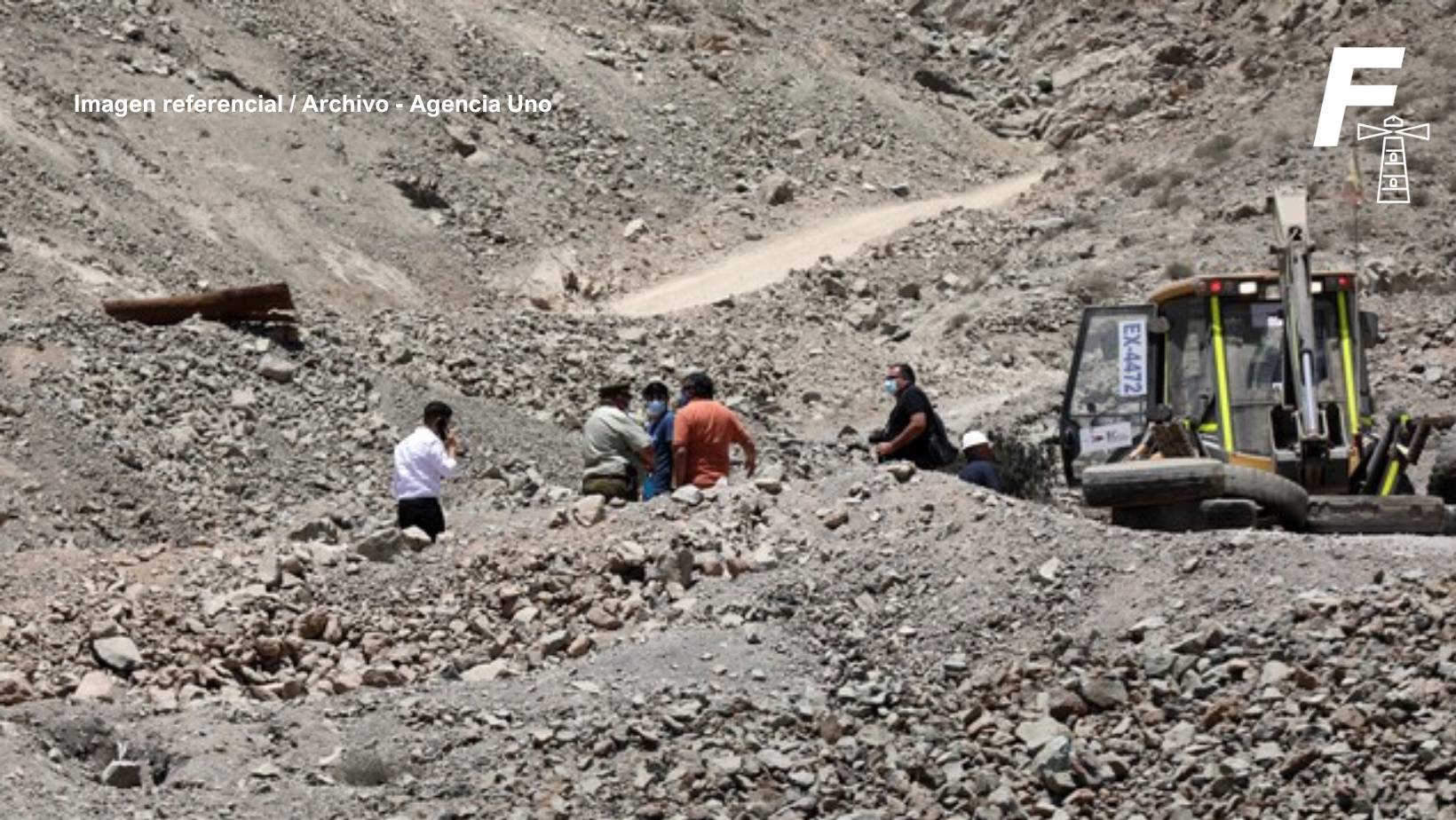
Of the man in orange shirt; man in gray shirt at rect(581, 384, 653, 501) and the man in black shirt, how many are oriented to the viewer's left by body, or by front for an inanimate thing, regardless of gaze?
1

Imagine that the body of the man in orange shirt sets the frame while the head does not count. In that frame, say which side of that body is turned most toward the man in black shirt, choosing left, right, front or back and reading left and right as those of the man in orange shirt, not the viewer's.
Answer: right

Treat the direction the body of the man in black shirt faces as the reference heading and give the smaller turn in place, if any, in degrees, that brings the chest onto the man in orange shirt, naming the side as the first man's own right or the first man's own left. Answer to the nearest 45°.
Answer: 0° — they already face them

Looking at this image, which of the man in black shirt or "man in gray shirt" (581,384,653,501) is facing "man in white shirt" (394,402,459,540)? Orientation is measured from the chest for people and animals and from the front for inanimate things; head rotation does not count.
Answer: the man in black shirt

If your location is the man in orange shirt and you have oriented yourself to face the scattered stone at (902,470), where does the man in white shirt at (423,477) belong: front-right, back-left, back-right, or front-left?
back-right

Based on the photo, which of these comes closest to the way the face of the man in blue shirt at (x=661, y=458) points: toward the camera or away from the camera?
toward the camera

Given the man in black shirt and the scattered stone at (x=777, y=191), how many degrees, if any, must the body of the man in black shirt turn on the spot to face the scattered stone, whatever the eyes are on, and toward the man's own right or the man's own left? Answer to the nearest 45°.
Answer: approximately 90° to the man's own right

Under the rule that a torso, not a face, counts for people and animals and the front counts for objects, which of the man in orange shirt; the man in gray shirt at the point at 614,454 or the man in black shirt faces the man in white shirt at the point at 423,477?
the man in black shirt

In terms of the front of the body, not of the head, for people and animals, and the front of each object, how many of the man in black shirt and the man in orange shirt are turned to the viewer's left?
1

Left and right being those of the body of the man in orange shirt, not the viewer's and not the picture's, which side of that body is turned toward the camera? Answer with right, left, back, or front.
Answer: back

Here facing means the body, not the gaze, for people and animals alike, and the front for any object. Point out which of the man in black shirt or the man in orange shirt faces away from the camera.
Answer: the man in orange shirt

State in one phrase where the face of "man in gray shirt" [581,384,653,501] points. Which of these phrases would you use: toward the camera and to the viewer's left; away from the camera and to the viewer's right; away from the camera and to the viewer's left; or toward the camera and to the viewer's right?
away from the camera and to the viewer's right

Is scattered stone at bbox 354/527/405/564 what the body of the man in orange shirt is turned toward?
no

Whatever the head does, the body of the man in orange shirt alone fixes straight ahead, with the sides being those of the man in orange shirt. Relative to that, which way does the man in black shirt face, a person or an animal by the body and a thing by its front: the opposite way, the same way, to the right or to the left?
to the left

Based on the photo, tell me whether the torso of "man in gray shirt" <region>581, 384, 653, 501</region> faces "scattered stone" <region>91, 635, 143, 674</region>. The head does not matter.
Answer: no

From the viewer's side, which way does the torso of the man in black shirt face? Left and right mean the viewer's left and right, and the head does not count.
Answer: facing to the left of the viewer

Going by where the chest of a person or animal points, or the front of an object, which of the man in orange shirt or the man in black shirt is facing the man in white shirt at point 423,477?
the man in black shirt

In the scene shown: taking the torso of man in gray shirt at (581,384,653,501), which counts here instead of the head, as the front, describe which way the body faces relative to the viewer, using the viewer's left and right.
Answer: facing away from the viewer and to the right of the viewer
